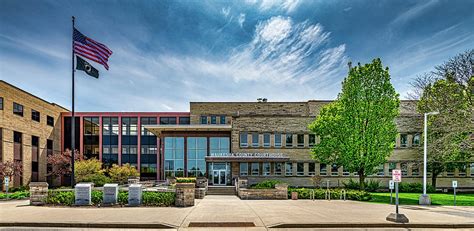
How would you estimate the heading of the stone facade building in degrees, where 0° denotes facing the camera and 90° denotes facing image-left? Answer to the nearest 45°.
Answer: approximately 0°

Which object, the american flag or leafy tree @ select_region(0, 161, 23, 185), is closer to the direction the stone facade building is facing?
the american flag

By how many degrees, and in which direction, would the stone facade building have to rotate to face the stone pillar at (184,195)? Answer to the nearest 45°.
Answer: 0° — it already faces it
